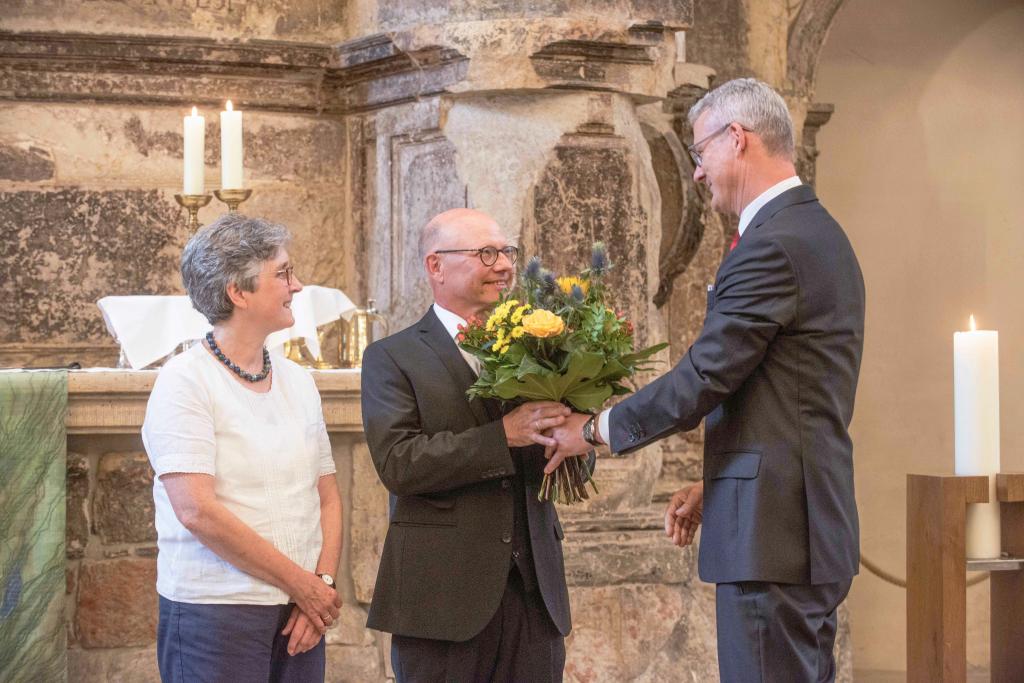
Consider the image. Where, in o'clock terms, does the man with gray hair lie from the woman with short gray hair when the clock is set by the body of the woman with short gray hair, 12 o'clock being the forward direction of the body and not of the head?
The man with gray hair is roughly at 11 o'clock from the woman with short gray hair.

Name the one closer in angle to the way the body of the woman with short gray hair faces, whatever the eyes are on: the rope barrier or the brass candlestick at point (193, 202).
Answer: the rope barrier

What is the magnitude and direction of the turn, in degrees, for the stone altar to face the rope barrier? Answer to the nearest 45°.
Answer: approximately 135° to its left

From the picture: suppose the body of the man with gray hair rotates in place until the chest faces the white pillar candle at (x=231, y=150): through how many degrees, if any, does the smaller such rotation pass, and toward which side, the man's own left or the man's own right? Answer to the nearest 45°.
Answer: approximately 45° to the man's own right

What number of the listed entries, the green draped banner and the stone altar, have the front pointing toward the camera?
2

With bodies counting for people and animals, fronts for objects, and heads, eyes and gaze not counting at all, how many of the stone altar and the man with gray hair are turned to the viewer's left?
1

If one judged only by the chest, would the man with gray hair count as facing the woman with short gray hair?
yes

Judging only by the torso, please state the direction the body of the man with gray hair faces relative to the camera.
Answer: to the viewer's left

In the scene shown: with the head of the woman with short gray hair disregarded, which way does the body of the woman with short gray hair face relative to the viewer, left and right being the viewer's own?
facing the viewer and to the right of the viewer

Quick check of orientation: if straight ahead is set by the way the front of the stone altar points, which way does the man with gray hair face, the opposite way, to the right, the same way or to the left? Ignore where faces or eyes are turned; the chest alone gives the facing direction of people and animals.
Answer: to the right
